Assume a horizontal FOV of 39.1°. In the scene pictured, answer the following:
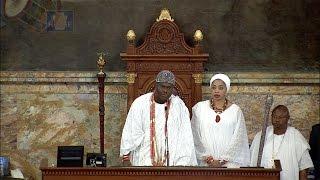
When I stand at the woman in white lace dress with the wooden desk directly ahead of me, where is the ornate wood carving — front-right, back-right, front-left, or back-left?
back-right

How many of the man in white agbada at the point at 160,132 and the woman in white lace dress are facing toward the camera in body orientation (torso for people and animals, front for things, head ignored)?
2

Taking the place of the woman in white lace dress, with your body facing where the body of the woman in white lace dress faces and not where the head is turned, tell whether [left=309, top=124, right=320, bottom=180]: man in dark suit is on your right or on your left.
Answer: on your left

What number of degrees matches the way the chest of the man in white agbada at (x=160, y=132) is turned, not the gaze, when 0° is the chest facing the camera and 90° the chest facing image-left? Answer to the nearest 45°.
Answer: approximately 0°

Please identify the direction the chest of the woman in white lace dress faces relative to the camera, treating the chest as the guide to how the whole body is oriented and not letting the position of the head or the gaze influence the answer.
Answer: toward the camera

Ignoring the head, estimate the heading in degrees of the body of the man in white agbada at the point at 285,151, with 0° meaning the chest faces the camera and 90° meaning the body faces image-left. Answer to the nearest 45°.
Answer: approximately 45°

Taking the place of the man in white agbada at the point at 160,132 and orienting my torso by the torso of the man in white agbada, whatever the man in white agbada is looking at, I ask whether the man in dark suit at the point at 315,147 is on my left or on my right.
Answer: on my left

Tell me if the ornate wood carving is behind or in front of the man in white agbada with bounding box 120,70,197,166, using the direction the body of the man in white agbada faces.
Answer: behind
